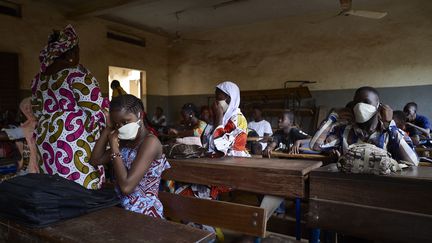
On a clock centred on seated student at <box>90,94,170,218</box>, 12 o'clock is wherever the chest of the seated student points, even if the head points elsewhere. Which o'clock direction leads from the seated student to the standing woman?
The standing woman is roughly at 3 o'clock from the seated student.

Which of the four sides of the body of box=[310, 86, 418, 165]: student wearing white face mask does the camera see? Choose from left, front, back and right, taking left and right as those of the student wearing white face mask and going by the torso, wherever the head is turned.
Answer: front

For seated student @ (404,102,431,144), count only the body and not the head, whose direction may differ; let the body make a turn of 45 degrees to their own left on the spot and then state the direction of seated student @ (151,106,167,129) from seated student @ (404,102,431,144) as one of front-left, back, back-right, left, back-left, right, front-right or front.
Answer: right

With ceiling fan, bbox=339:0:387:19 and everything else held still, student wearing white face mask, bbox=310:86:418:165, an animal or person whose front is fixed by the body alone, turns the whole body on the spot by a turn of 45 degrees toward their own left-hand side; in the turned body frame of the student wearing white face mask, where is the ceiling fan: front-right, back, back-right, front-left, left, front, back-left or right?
back-left

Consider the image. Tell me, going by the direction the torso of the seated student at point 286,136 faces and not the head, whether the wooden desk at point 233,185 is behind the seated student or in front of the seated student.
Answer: in front

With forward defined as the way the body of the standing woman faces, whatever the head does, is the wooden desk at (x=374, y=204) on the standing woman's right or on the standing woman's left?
on the standing woman's right

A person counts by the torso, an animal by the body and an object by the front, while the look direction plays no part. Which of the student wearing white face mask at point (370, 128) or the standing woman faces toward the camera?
the student wearing white face mask

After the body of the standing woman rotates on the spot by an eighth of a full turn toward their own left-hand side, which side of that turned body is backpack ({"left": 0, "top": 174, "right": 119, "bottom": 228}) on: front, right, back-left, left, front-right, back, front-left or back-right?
back

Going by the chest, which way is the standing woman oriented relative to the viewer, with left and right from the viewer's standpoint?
facing away from the viewer and to the right of the viewer

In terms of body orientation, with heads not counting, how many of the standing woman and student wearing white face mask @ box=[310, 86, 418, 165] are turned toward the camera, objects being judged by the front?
1

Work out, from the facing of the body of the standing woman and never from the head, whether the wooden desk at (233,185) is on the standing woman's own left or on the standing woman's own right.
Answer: on the standing woman's own right

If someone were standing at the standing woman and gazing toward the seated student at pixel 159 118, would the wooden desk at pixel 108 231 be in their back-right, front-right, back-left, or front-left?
back-right

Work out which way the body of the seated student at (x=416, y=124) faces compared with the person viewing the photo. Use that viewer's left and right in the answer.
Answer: facing the viewer and to the left of the viewer

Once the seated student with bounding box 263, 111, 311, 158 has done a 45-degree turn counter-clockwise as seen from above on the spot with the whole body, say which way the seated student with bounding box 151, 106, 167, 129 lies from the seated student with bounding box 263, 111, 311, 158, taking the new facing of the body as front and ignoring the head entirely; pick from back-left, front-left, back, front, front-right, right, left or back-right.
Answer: back-right

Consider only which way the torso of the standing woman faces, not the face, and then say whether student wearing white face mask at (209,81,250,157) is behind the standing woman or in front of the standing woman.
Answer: in front
